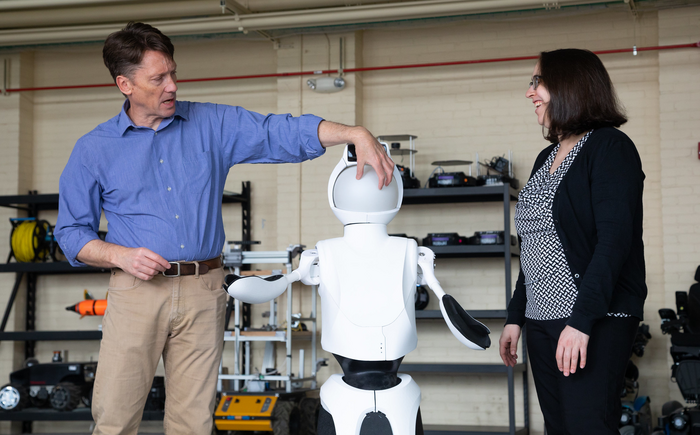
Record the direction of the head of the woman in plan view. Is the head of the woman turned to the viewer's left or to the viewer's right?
to the viewer's left

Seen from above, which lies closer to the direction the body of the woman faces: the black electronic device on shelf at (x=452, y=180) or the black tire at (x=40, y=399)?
the black tire

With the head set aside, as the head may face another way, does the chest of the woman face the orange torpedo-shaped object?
no

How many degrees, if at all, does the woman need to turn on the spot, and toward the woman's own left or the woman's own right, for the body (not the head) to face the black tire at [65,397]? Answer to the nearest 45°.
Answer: approximately 90° to the woman's own right

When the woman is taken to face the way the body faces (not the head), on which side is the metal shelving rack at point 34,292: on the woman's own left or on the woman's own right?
on the woman's own right
